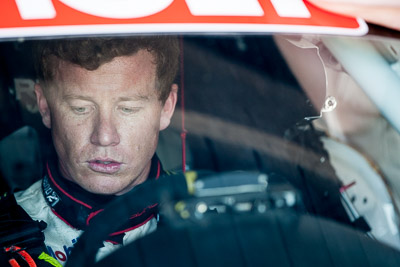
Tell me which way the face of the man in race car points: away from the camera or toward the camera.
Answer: toward the camera

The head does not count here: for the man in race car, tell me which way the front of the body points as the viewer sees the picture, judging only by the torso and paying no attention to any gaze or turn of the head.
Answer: toward the camera
